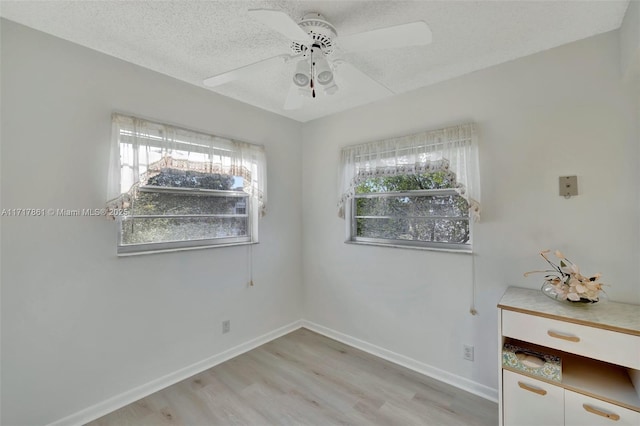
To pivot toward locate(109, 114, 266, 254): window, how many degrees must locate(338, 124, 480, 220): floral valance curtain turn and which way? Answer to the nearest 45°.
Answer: approximately 45° to its right

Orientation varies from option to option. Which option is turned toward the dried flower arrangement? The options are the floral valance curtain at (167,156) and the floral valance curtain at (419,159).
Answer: the floral valance curtain at (167,156)

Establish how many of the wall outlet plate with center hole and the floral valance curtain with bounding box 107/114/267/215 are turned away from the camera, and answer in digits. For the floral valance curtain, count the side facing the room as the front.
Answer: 0

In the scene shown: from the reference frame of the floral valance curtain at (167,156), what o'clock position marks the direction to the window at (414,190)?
The window is roughly at 11 o'clock from the floral valance curtain.

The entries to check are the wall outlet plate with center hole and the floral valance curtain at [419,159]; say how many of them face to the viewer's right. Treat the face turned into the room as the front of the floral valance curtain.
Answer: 0

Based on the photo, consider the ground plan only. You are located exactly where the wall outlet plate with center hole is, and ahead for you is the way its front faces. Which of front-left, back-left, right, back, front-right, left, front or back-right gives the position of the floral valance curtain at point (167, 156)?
front-right

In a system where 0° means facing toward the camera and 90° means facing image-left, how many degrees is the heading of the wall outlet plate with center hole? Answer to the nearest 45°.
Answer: approximately 0°

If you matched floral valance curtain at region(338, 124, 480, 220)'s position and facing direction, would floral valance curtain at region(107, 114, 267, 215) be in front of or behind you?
in front

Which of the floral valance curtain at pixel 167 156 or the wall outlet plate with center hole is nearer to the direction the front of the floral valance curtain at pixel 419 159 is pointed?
the floral valance curtain

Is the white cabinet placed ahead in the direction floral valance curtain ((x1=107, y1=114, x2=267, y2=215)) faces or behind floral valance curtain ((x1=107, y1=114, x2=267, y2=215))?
ahead

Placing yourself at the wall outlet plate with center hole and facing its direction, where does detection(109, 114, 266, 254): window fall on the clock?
The window is roughly at 2 o'clock from the wall outlet plate with center hole.

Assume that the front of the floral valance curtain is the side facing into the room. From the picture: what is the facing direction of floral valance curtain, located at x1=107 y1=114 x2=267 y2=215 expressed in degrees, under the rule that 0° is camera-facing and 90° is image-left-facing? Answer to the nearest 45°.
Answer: approximately 315°

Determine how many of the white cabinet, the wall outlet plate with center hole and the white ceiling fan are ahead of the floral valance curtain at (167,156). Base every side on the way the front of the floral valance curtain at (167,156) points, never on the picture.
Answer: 3
